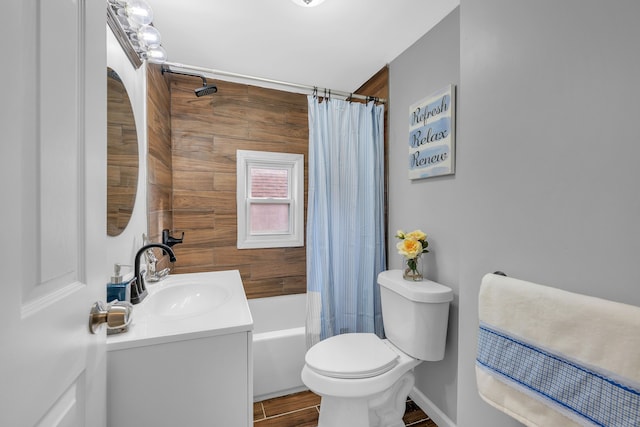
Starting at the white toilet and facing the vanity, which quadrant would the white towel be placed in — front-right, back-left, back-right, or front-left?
front-left

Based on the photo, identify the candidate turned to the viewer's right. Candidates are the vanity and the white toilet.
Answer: the vanity

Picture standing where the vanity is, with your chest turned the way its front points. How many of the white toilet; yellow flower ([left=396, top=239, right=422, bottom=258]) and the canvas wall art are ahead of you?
3

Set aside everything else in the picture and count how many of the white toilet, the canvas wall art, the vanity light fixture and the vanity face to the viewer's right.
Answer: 2

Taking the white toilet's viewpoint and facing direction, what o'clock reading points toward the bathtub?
The bathtub is roughly at 2 o'clock from the white toilet.

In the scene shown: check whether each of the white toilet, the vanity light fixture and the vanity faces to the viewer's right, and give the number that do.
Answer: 2

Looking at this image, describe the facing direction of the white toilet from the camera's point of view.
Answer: facing the viewer and to the left of the viewer

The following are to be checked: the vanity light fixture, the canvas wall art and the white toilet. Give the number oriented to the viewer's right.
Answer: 1

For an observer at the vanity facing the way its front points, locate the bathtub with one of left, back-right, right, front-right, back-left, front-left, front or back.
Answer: front-left

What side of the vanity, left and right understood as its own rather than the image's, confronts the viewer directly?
right

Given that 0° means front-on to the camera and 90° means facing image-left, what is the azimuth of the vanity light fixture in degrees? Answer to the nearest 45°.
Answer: approximately 270°

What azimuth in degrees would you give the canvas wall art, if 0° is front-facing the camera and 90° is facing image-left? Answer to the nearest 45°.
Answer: approximately 45°
